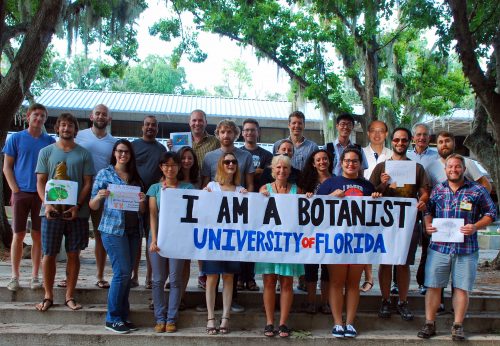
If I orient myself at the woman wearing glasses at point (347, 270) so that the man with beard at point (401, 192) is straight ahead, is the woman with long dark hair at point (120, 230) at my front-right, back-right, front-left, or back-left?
back-left

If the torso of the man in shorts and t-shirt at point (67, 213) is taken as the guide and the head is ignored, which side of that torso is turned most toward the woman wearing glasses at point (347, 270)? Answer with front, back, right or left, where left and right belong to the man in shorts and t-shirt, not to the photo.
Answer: left

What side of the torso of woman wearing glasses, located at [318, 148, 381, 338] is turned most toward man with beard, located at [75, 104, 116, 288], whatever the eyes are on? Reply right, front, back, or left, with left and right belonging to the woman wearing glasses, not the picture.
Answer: right

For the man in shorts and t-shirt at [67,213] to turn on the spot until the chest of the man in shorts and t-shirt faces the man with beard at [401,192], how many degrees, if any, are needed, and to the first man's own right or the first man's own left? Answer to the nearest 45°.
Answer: approximately 90° to the first man's own left
